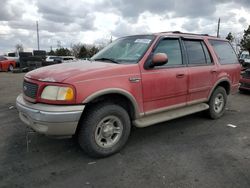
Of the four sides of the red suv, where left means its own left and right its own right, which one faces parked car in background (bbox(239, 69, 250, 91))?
back

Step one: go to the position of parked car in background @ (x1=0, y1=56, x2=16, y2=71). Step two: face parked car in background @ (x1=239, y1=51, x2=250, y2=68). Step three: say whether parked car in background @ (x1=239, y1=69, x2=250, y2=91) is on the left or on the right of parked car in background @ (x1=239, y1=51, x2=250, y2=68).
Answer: right

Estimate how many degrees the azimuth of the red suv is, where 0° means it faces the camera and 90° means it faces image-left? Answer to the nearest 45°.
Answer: approximately 45°
